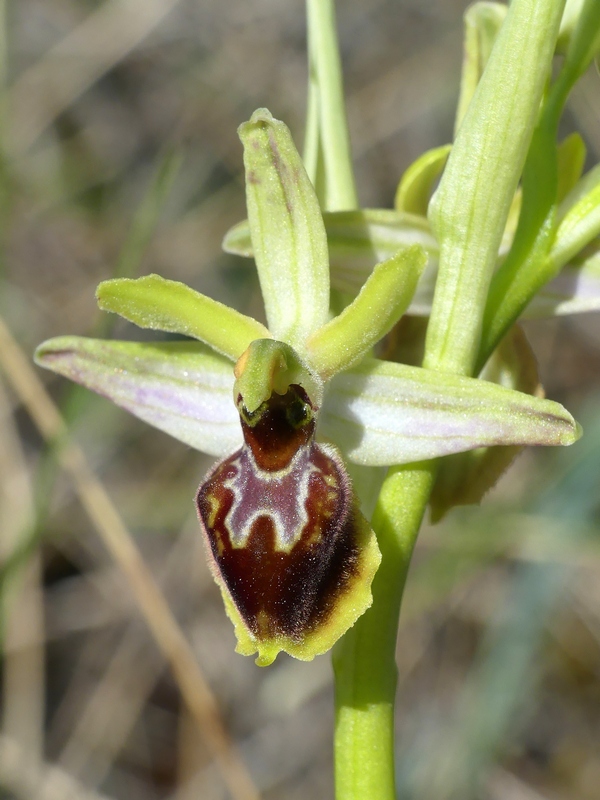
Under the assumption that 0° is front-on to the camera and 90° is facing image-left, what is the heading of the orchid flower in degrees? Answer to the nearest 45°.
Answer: approximately 0°

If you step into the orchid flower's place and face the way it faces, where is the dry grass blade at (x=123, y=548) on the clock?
The dry grass blade is roughly at 5 o'clock from the orchid flower.

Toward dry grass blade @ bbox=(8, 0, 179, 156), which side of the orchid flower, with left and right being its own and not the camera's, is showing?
back
